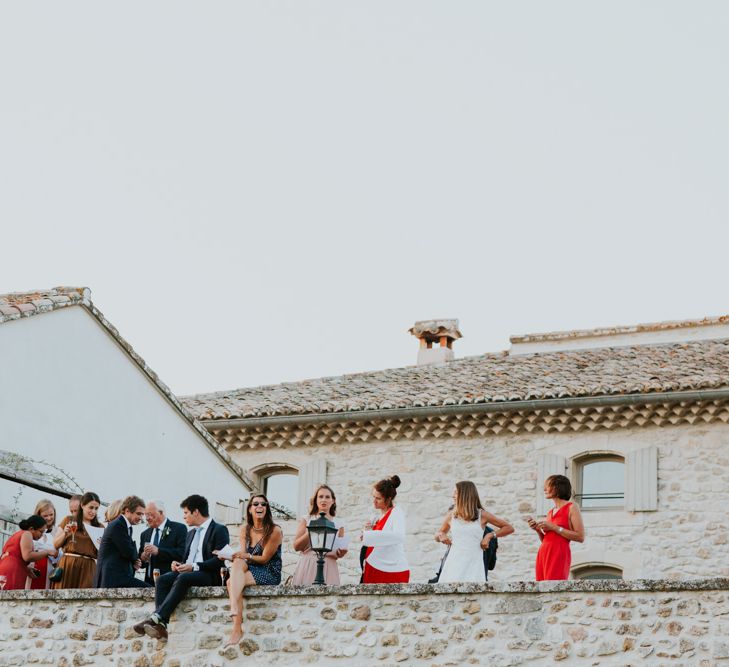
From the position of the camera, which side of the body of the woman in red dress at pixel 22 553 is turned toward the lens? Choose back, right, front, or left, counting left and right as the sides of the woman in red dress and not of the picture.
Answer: right

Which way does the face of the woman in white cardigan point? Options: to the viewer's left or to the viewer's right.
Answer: to the viewer's left

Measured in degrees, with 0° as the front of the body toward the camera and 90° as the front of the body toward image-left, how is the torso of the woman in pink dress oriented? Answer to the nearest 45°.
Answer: approximately 0°

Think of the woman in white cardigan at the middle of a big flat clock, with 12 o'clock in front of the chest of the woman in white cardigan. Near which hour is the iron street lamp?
The iron street lamp is roughly at 11 o'clock from the woman in white cardigan.

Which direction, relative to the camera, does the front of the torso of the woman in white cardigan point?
to the viewer's left

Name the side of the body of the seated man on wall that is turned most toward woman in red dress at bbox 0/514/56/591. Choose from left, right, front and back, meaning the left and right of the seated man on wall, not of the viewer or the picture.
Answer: right
